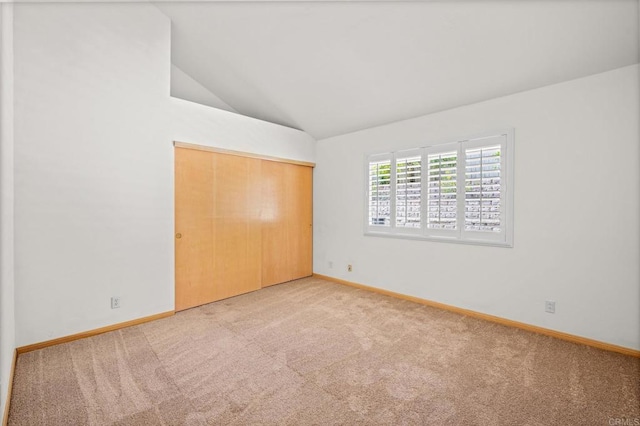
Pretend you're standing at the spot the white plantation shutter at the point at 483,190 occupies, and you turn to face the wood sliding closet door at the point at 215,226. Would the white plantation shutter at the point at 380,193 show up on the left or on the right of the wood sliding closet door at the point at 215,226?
right

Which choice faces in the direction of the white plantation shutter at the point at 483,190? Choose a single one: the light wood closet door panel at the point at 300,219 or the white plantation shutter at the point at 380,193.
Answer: the light wood closet door panel

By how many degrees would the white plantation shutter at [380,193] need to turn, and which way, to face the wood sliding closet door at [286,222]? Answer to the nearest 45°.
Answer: approximately 45° to its right

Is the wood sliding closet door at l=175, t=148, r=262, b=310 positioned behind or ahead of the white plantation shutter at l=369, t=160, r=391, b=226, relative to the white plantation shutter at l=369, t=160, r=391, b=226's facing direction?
ahead

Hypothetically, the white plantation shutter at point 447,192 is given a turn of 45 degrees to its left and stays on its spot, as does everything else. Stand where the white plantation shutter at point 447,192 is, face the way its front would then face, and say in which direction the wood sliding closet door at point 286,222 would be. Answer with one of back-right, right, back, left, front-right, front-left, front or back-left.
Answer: right

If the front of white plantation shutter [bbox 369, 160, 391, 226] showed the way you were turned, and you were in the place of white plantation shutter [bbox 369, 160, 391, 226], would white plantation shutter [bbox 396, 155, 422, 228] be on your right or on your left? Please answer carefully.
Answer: on your left

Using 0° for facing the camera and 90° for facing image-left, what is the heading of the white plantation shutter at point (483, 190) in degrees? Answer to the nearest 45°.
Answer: approximately 45°

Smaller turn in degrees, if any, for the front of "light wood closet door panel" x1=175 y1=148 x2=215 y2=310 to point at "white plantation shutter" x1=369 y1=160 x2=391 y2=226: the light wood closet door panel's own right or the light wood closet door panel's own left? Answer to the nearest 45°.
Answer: approximately 45° to the light wood closet door panel's own left

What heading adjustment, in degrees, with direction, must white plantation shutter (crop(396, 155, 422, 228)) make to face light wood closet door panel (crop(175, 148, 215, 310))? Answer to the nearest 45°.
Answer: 0° — it already faces it

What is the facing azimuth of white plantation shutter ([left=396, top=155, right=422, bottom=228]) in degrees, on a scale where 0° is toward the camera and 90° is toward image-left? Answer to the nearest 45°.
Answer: approximately 45°

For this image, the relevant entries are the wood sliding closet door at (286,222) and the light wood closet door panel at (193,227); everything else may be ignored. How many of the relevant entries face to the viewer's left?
0

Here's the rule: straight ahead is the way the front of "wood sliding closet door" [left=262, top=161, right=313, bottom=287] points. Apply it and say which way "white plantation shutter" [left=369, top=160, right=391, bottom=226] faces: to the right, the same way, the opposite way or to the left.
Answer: to the right
